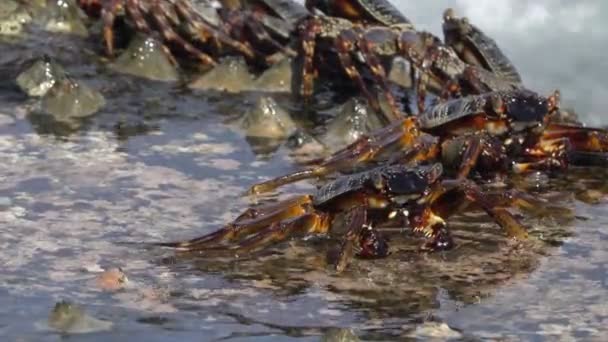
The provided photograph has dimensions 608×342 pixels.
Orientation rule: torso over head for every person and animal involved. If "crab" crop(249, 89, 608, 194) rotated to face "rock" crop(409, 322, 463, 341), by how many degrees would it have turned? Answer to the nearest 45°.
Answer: approximately 45° to its right

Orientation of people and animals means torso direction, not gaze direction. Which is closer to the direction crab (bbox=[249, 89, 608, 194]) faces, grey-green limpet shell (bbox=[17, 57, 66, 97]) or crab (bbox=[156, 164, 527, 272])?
the crab

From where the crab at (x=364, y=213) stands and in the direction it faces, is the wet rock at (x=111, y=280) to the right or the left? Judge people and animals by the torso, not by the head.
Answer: on its right

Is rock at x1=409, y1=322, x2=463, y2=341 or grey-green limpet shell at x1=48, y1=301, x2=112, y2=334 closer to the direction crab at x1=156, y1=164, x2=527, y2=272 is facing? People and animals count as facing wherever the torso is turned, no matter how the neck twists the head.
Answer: the rock

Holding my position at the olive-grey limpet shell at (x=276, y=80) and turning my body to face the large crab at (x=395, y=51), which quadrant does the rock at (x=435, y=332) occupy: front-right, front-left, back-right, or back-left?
front-right

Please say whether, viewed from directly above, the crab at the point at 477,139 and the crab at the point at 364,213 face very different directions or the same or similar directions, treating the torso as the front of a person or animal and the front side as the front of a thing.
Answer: same or similar directions

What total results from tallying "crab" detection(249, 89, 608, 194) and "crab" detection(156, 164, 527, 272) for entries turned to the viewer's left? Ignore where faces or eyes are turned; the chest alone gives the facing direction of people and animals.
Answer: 0

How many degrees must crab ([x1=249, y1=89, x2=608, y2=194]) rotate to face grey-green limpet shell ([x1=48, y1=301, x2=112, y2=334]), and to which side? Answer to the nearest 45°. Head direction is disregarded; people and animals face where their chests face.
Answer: approximately 90° to its right

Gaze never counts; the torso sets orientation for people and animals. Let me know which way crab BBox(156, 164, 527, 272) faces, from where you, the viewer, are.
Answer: facing the viewer and to the right of the viewer

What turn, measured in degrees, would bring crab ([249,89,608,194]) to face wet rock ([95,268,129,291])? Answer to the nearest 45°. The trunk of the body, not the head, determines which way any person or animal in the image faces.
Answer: approximately 90° to its right
